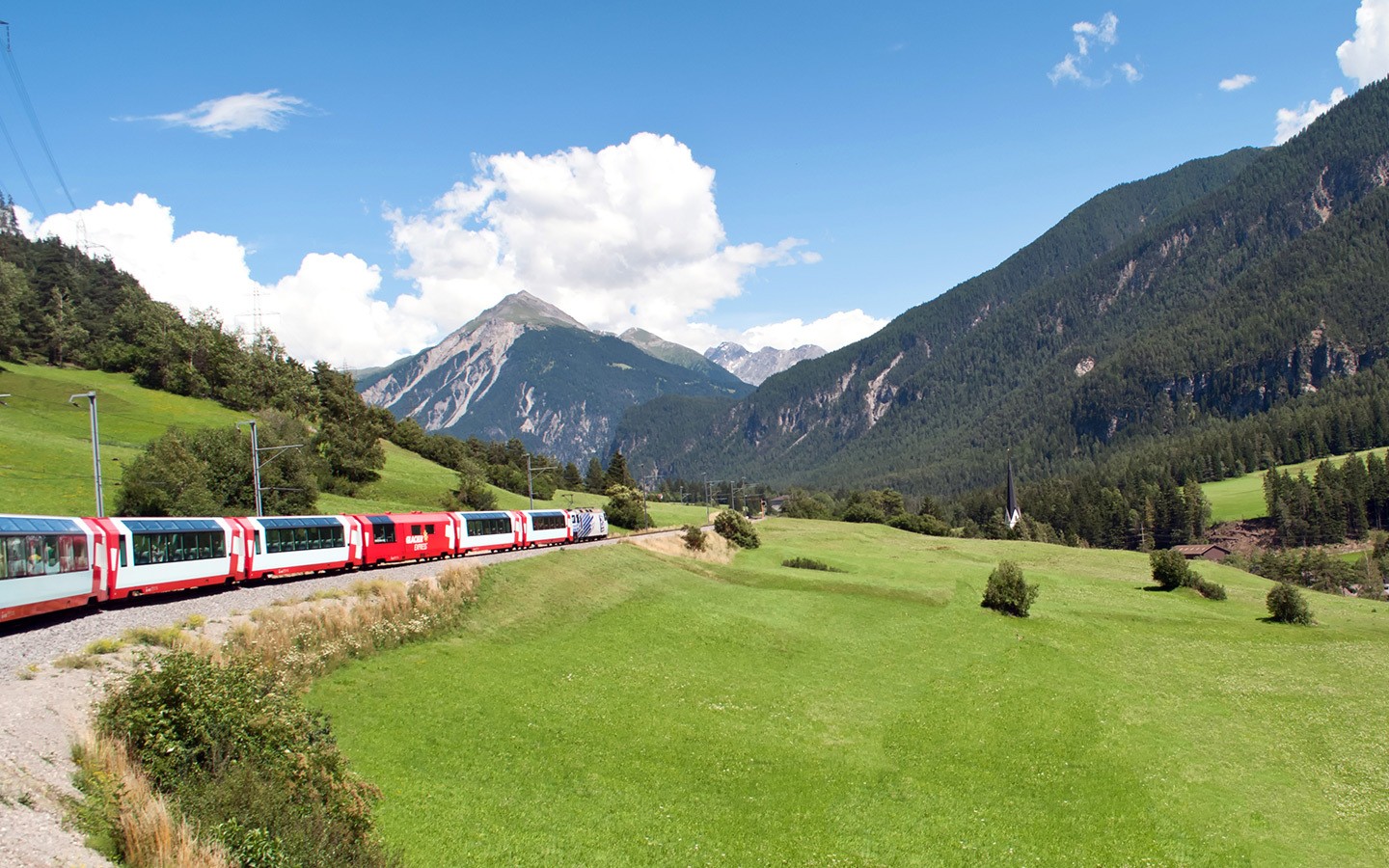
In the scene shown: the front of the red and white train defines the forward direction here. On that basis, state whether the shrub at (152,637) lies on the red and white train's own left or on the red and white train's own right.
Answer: on the red and white train's own right

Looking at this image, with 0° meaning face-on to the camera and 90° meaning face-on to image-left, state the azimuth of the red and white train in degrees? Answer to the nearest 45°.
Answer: approximately 225°
